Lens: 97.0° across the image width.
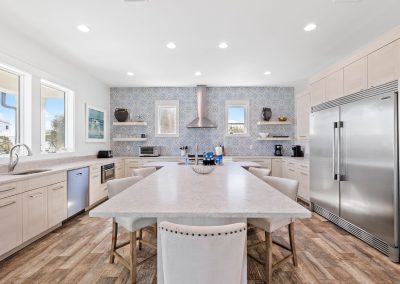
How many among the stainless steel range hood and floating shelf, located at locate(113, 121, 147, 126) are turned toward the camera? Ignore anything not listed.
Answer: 2

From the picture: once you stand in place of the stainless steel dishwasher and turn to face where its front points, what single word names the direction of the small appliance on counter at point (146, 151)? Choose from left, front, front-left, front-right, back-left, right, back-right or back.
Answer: left

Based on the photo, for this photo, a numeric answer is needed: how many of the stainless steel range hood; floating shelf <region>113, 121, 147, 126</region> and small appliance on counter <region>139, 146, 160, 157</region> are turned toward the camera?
3

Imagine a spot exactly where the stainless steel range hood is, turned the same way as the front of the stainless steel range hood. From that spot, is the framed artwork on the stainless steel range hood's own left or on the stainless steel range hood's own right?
on the stainless steel range hood's own right

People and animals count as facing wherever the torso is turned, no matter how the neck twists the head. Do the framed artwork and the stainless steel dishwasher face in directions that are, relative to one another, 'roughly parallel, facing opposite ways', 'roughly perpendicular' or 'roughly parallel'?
roughly parallel

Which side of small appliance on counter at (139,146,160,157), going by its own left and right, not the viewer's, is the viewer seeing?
front

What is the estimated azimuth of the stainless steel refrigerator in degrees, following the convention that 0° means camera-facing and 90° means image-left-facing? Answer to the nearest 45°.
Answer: approximately 45°

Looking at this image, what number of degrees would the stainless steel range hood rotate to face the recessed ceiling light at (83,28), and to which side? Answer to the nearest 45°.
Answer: approximately 45° to its right

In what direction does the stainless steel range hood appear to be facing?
toward the camera

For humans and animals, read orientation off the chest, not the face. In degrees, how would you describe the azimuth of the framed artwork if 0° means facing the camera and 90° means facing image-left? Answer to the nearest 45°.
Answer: approximately 315°

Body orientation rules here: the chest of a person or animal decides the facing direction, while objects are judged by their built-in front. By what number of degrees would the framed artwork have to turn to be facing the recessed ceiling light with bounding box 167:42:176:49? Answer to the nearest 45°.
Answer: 0° — it already faces it

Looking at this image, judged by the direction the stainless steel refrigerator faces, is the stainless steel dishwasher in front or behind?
in front

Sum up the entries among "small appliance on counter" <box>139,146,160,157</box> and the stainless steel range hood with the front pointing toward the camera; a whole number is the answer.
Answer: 2

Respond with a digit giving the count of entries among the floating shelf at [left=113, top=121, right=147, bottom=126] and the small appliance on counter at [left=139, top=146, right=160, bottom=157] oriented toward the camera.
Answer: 2

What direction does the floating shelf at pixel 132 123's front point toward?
toward the camera

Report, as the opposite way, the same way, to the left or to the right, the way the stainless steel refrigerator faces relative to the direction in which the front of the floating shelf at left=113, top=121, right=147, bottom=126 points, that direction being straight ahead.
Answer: to the right
